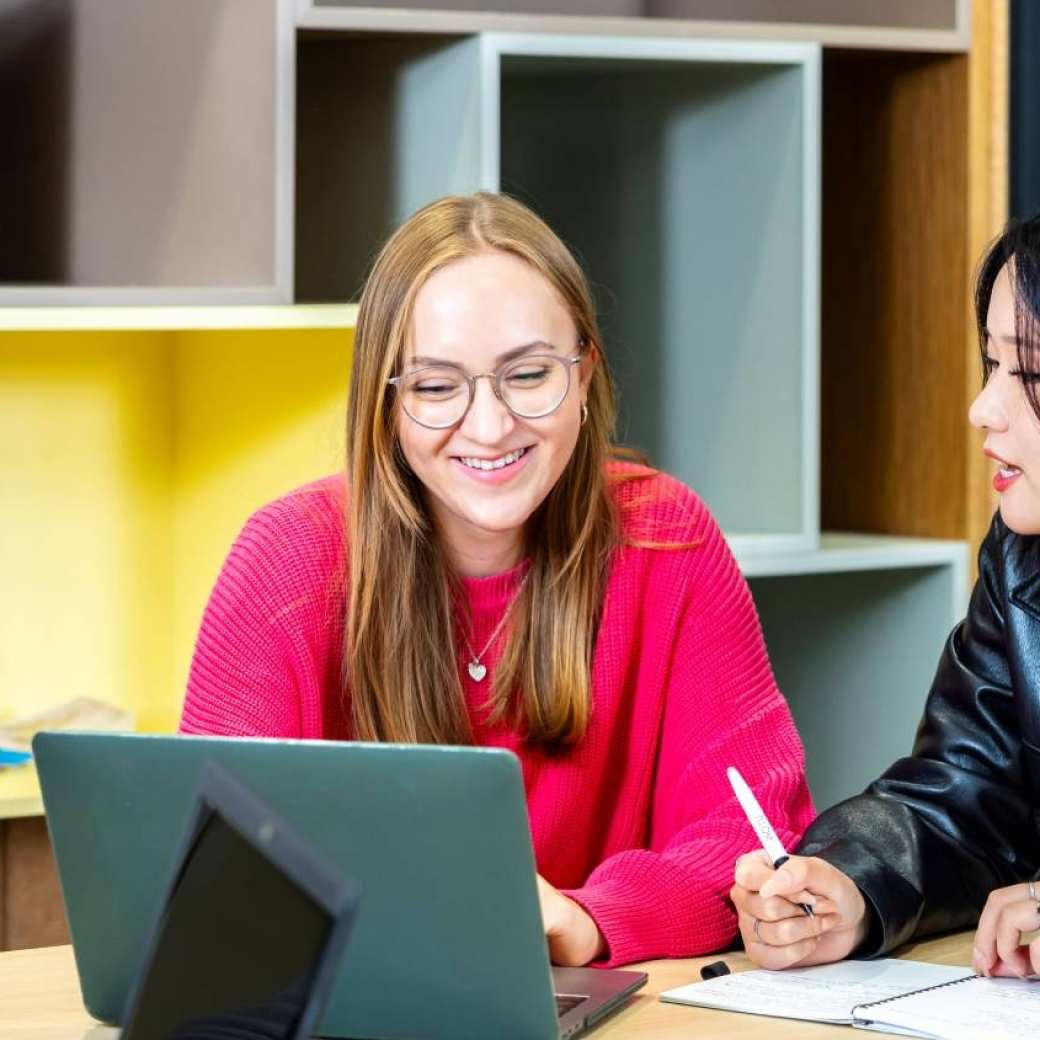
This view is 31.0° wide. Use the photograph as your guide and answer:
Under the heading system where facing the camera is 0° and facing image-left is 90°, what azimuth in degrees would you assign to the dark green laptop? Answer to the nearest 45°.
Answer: approximately 225°

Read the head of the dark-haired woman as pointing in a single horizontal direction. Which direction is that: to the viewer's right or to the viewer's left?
to the viewer's left

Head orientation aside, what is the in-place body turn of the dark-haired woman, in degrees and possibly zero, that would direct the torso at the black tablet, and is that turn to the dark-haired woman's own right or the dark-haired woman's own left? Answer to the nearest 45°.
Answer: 0° — they already face it

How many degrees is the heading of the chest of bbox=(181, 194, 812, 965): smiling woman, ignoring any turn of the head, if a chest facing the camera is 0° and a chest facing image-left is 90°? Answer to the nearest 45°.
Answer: approximately 0°

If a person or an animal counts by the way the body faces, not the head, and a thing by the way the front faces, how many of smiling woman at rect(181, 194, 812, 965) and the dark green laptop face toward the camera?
1
